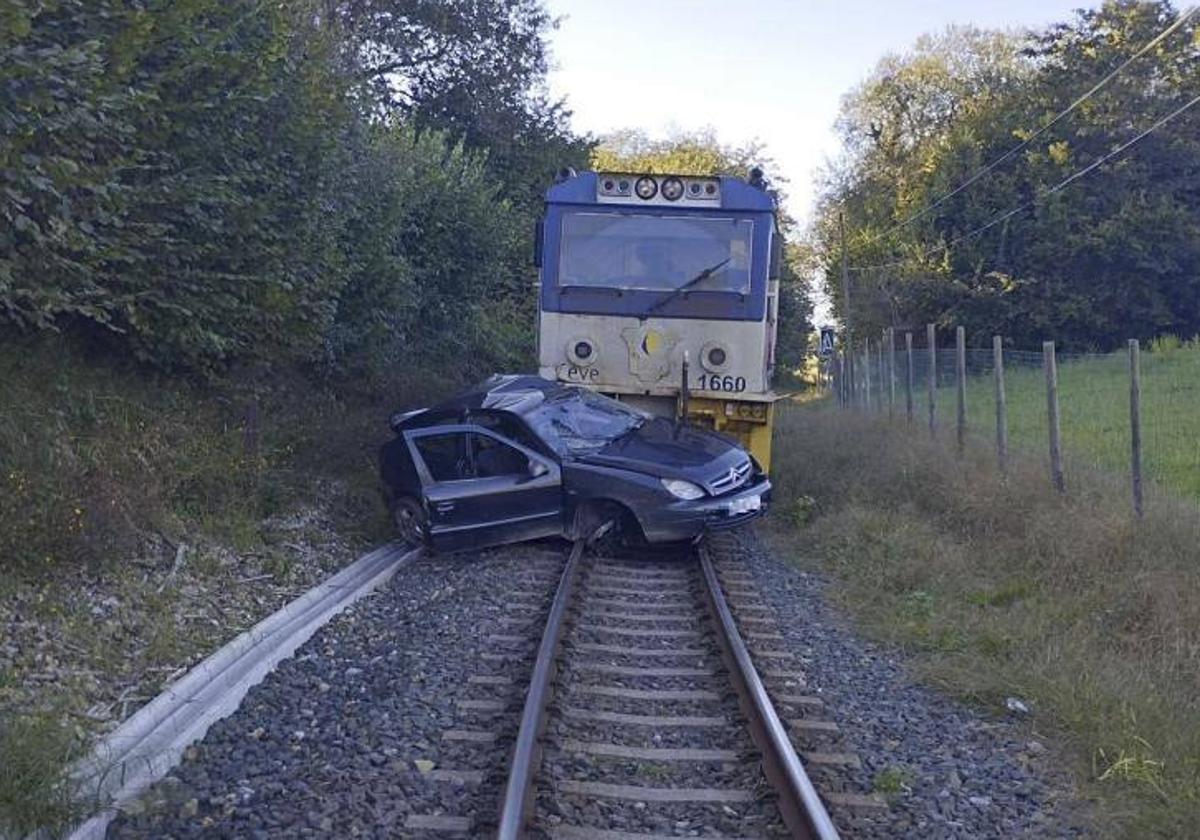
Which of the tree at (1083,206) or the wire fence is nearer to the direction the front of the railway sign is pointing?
the wire fence

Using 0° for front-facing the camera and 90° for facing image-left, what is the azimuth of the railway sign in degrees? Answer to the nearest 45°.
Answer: approximately 0°

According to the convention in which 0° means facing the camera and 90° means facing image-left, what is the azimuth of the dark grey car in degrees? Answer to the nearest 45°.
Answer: approximately 315°

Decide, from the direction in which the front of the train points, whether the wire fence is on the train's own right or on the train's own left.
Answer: on the train's own left

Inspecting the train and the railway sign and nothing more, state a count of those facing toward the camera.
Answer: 2

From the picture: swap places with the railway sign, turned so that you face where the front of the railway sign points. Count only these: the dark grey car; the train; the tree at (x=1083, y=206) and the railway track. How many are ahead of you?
3
